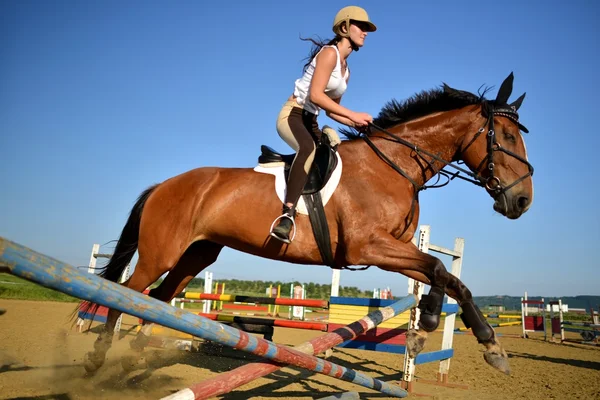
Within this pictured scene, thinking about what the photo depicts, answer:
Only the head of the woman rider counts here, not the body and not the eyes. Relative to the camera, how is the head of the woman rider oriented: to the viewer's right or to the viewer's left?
to the viewer's right

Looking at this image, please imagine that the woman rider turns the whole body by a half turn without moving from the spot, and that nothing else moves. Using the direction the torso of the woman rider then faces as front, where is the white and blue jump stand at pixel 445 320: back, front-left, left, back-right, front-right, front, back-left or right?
back-right

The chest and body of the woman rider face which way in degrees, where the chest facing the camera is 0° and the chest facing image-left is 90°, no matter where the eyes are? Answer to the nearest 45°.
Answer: approximately 270°

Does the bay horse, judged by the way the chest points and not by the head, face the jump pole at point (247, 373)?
no

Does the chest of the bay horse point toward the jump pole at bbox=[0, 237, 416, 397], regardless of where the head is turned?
no

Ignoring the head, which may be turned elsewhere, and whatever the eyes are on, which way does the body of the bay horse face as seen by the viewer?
to the viewer's right
